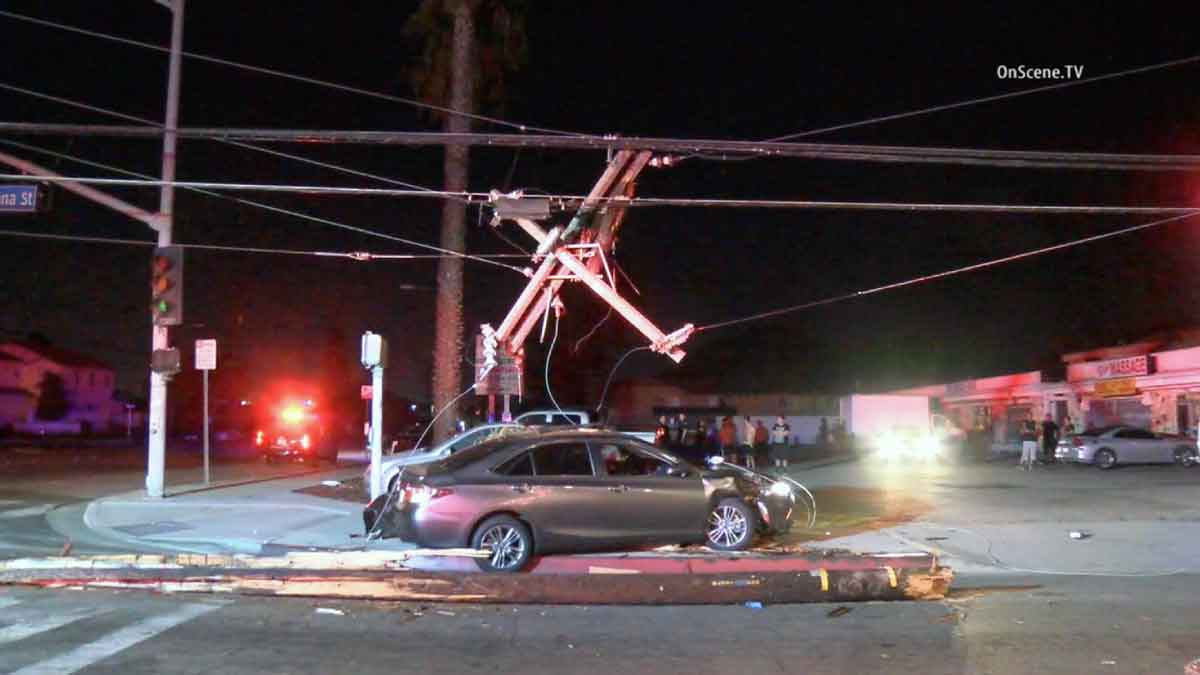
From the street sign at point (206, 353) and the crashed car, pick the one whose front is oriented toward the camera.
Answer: the street sign

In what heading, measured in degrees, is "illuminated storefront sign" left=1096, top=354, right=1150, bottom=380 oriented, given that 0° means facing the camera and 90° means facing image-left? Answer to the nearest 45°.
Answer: approximately 45°

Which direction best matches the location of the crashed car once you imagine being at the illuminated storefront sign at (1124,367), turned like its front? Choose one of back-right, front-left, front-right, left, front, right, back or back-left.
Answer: front-left

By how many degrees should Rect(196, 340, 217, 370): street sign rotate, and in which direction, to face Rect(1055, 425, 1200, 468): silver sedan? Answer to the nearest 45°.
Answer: approximately 90° to its left

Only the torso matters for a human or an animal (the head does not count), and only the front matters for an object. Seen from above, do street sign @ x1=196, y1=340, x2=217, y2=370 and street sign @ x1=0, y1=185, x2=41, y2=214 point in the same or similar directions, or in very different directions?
same or similar directions

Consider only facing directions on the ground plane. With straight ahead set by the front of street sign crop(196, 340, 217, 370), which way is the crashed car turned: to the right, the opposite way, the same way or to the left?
to the left

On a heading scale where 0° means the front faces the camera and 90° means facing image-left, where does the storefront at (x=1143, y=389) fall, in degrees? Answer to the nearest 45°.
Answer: approximately 45°

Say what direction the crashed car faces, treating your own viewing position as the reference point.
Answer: facing to the right of the viewer

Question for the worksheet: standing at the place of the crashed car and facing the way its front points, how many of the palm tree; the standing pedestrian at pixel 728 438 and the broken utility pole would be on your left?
3

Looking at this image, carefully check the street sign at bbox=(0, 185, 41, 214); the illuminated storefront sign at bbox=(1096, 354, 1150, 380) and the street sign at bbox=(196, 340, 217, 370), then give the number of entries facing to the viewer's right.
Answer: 0

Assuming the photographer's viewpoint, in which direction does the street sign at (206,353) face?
facing the viewer

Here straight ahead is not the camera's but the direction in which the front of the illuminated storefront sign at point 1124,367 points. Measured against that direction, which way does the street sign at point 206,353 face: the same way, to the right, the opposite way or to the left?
to the left

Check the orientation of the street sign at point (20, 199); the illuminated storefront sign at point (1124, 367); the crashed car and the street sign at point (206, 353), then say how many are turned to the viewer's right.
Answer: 1

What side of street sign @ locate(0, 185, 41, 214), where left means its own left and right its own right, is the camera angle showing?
front

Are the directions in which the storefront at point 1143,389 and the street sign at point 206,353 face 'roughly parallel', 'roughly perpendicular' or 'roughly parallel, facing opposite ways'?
roughly perpendicular

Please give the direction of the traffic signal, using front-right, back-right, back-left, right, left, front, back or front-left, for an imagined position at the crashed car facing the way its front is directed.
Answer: back-left
